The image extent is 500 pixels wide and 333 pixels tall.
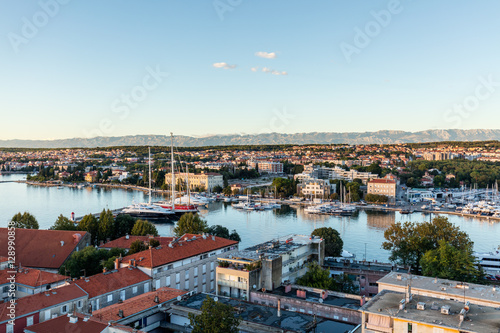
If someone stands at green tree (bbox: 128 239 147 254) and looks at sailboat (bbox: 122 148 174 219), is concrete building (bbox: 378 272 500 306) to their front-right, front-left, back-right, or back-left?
back-right

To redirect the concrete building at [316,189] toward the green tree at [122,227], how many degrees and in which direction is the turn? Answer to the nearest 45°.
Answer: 0° — it already faces it

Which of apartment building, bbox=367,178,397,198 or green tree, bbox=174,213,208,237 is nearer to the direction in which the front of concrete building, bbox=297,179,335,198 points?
the green tree

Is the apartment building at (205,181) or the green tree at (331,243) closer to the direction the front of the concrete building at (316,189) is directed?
the green tree

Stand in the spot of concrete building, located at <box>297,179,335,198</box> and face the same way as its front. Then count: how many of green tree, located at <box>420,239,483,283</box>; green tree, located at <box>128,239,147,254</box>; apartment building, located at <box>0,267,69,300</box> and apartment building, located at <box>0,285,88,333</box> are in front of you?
4

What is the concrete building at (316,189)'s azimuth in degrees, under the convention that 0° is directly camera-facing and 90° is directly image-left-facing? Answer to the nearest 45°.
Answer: approximately 0°

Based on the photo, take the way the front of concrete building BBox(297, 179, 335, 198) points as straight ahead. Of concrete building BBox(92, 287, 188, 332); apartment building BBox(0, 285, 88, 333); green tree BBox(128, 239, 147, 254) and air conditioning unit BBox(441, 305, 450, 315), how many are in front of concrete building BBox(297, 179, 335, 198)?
4

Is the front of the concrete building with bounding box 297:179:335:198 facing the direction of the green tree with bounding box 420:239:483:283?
yes

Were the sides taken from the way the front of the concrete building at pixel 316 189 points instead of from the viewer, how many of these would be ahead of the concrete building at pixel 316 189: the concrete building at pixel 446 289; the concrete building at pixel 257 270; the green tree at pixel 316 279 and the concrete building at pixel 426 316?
4

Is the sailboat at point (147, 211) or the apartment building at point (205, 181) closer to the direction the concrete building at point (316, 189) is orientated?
the sailboat

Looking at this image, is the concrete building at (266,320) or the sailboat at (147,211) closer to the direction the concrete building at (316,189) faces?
the concrete building
